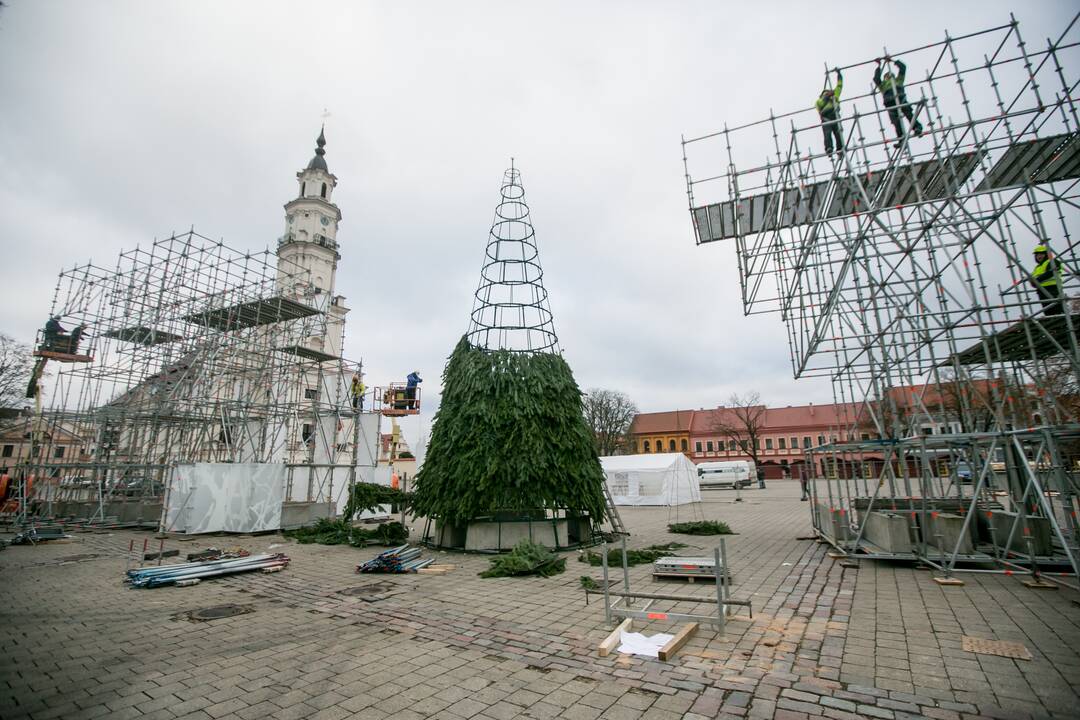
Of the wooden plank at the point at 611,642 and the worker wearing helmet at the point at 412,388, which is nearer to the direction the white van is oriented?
the worker wearing helmet

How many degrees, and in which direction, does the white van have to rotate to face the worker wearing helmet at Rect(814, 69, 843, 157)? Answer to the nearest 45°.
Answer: approximately 90° to its left

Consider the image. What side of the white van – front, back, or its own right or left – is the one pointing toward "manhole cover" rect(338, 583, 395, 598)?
left

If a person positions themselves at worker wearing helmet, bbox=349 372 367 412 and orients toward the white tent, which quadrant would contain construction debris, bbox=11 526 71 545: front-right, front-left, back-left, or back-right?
back-right

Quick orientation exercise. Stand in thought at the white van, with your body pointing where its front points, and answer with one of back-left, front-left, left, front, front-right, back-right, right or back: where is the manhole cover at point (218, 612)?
left

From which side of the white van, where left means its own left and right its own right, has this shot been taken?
left

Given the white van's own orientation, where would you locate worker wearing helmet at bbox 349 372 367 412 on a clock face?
The worker wearing helmet is roughly at 10 o'clock from the white van.

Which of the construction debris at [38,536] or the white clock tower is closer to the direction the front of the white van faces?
the white clock tower

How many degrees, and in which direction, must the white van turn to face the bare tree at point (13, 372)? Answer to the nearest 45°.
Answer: approximately 45° to its left

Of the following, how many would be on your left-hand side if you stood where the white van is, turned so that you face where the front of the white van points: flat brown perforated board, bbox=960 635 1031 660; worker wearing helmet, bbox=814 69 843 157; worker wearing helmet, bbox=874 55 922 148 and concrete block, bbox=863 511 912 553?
4

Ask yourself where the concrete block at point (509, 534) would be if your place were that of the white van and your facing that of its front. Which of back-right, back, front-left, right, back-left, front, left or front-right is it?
left

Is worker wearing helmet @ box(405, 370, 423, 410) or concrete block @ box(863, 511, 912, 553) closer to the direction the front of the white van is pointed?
the worker wearing helmet

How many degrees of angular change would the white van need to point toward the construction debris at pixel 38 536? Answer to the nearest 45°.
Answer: approximately 45° to its left

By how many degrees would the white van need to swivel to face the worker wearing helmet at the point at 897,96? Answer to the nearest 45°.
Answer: approximately 90° to its left

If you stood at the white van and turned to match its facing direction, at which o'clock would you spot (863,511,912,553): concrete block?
The concrete block is roughly at 9 o'clock from the white van.

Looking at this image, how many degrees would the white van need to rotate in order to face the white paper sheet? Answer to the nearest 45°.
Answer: approximately 90° to its left

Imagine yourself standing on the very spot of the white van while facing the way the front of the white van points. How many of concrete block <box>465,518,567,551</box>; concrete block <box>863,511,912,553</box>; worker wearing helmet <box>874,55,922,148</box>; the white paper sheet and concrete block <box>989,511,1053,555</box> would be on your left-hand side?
5

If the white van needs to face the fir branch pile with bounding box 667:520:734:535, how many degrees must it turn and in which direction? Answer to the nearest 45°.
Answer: approximately 90° to its left
